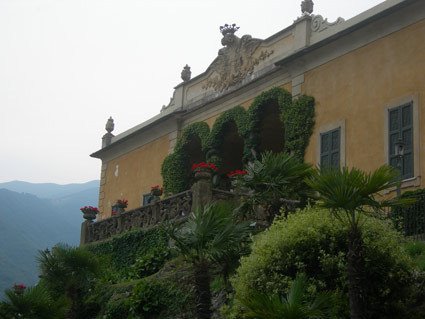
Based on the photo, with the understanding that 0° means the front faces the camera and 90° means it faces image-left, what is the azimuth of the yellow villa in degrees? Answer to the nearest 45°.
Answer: approximately 45°

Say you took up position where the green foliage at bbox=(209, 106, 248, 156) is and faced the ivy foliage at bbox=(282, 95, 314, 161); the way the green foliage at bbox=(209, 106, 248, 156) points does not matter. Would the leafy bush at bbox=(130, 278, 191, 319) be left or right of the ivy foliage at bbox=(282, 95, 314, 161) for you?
right

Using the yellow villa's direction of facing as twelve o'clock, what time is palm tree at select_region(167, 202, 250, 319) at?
The palm tree is roughly at 11 o'clock from the yellow villa.

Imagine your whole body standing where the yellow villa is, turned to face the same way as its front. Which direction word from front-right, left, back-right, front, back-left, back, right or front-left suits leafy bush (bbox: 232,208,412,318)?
front-left

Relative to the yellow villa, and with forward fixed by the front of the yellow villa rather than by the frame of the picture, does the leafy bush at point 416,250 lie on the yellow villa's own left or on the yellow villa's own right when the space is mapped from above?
on the yellow villa's own left

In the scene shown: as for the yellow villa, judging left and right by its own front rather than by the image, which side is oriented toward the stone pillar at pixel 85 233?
right

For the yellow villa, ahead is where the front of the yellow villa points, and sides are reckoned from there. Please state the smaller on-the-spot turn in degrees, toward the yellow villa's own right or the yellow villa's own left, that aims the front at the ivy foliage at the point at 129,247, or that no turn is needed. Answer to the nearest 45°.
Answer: approximately 45° to the yellow villa's own right

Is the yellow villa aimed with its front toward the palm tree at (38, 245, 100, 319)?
yes

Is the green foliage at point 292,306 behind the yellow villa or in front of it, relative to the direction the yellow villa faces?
in front

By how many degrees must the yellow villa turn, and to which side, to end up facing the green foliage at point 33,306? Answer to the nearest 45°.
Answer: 0° — it already faces it
